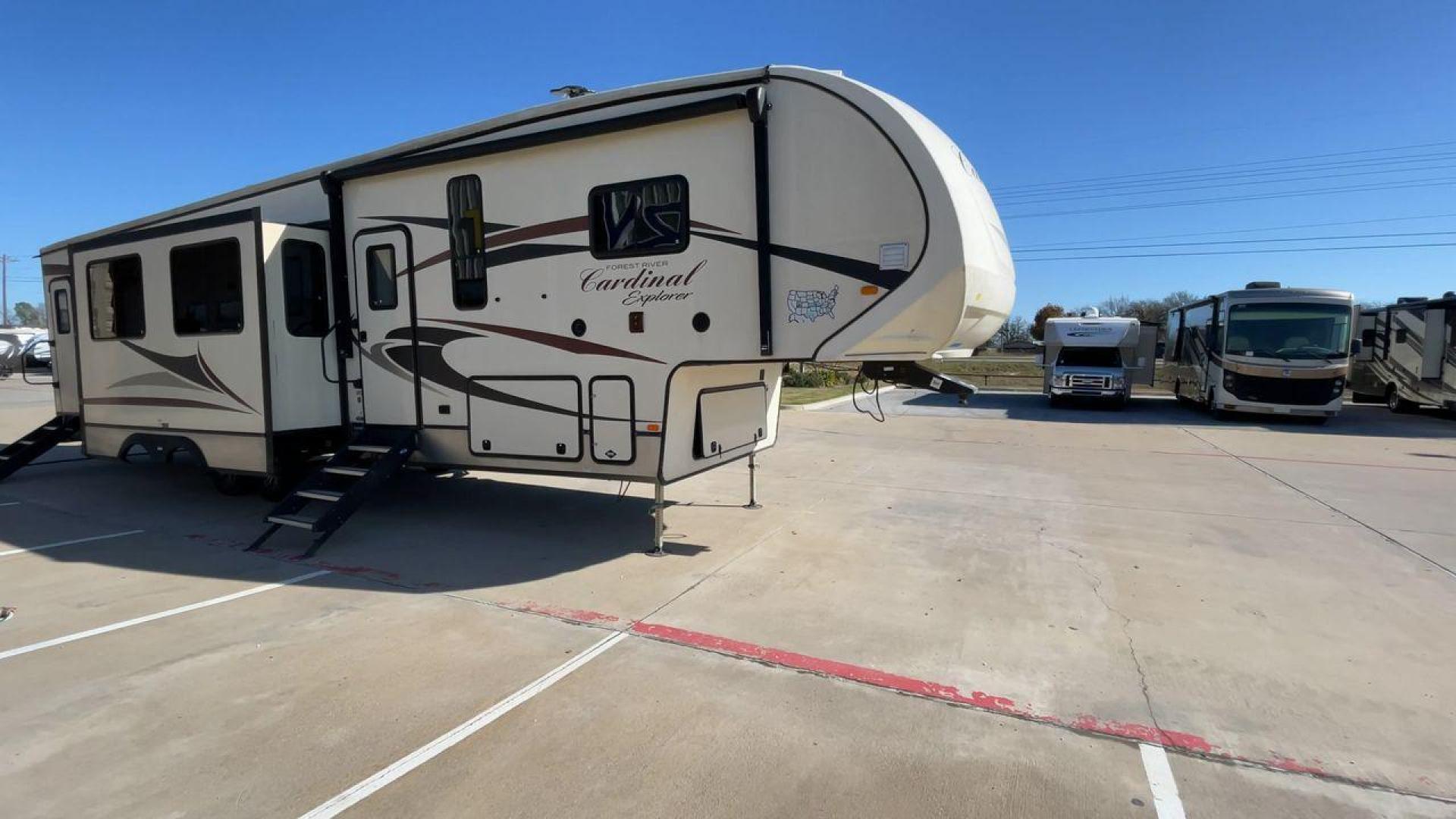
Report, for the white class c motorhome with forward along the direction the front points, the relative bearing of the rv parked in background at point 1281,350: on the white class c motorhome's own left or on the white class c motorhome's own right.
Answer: on the white class c motorhome's own left

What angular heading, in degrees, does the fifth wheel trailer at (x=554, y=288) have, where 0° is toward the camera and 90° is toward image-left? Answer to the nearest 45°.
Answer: approximately 315°

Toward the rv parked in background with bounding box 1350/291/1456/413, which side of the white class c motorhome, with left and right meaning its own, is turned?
left

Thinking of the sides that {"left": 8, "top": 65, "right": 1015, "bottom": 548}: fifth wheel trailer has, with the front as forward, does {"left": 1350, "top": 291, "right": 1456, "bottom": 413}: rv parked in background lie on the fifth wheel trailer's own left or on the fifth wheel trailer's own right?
on the fifth wheel trailer's own left

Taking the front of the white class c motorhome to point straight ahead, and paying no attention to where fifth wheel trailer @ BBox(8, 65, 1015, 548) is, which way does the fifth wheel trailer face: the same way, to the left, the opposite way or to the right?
to the left

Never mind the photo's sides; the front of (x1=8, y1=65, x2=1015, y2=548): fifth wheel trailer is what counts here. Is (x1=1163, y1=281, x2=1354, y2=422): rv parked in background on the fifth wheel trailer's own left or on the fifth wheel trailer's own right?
on the fifth wheel trailer's own left

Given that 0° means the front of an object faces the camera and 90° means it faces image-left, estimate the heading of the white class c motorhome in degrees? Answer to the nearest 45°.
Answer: approximately 0°
